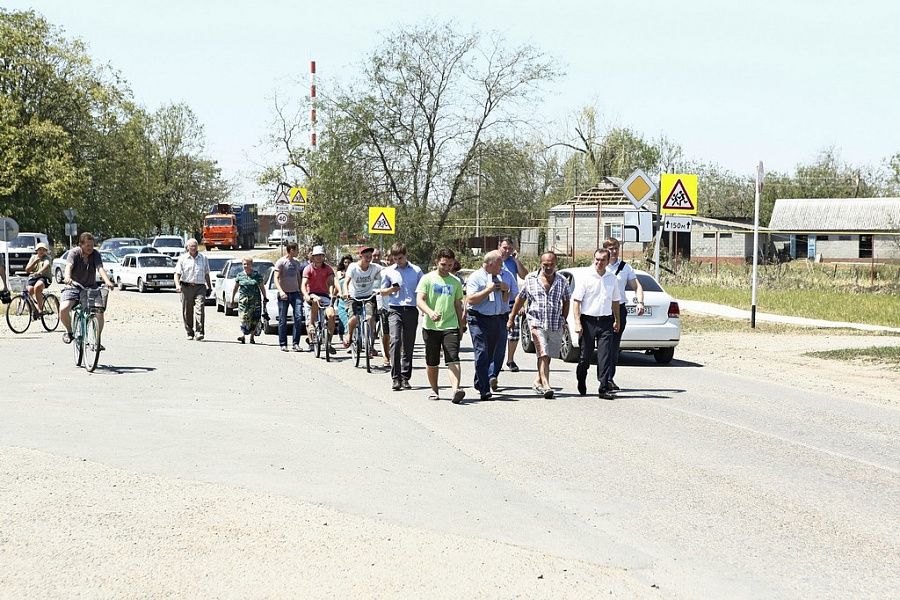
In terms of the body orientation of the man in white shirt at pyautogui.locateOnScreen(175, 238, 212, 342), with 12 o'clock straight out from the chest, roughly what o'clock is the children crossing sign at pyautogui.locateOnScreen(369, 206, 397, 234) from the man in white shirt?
The children crossing sign is roughly at 7 o'clock from the man in white shirt.

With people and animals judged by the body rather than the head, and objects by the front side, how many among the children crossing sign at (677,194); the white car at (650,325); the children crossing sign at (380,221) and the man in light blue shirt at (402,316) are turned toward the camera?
3

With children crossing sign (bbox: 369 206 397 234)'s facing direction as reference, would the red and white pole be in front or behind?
behind

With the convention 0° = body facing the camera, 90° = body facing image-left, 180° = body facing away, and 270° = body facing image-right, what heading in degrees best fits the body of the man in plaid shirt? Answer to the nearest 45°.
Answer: approximately 0°

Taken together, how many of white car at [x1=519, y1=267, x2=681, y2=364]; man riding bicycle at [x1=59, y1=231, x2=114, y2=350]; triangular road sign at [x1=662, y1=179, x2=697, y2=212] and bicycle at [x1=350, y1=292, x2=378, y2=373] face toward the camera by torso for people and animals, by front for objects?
3

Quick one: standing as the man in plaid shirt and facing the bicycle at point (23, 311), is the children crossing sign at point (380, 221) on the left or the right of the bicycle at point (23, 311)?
right

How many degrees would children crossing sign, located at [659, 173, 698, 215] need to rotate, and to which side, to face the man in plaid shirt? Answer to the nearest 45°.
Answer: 0° — it already faces them

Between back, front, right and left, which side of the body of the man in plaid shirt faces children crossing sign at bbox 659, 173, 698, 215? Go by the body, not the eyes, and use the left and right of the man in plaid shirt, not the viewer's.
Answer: back
